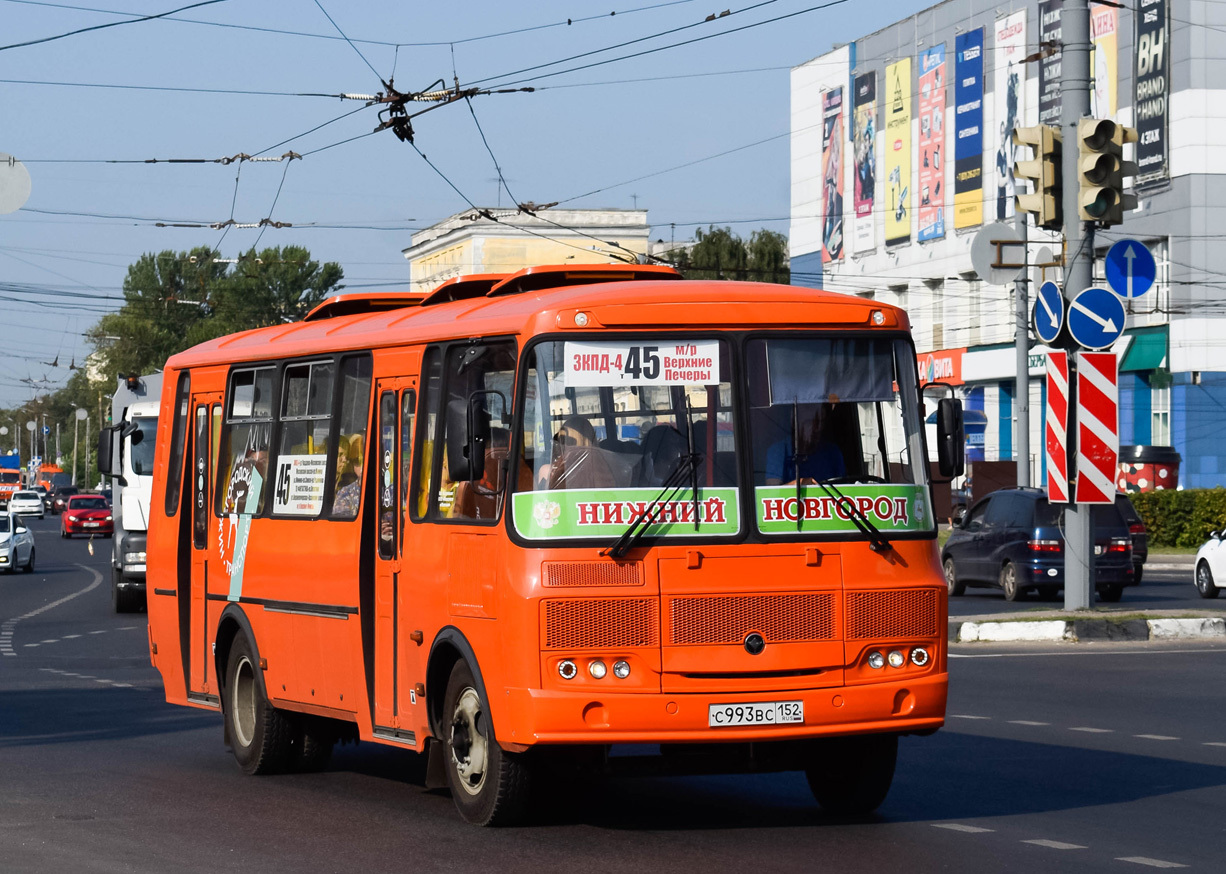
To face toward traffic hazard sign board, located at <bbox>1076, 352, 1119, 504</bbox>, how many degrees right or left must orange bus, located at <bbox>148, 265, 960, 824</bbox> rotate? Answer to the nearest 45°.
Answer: approximately 90° to its left

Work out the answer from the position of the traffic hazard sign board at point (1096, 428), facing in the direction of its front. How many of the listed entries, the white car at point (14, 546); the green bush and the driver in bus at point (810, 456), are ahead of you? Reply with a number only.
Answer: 1

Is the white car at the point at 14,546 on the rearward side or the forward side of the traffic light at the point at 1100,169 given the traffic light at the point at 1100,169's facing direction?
on the rearward side

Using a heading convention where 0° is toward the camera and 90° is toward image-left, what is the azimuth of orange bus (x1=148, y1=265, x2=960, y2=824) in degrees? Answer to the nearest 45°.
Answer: approximately 315°

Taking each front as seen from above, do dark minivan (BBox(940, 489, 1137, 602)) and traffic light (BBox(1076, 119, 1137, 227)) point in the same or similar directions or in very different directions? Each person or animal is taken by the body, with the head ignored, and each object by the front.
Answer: very different directions

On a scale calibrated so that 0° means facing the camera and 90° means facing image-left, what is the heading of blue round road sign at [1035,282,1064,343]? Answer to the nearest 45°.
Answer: approximately 45°
